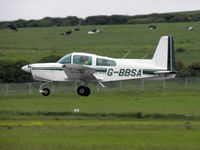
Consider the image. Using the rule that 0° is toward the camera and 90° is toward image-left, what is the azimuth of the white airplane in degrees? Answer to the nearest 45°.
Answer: approximately 90°

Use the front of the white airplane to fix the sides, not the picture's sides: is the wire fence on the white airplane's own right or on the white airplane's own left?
on the white airplane's own right
